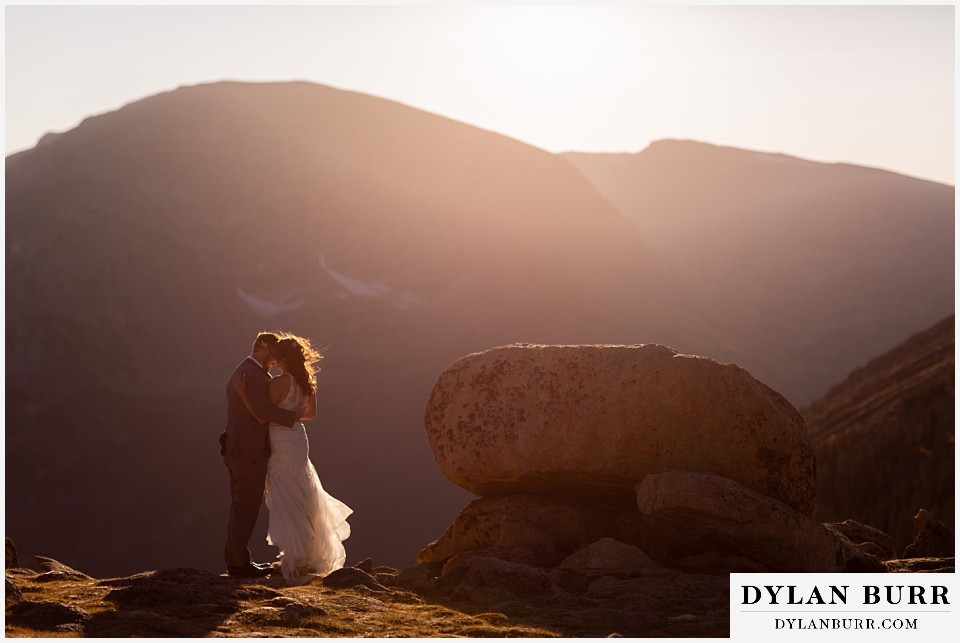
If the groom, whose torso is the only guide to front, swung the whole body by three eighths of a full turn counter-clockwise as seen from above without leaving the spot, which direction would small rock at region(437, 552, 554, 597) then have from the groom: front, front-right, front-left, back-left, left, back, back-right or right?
back-right

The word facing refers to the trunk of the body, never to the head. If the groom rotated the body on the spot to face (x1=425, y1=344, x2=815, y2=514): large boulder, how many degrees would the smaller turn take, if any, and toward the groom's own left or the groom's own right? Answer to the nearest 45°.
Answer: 0° — they already face it

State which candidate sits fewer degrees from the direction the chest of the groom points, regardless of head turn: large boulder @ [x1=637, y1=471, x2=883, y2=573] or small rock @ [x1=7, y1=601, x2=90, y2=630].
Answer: the large boulder

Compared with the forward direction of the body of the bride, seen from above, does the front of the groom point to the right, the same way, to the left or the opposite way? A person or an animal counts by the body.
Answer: the opposite way

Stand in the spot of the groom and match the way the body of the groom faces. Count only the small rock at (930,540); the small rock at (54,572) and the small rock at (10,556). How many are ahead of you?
1

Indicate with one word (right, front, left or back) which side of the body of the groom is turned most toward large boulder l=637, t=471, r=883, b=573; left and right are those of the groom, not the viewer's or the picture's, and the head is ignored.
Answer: front

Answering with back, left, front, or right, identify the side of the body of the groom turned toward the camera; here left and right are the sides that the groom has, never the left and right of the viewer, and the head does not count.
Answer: right

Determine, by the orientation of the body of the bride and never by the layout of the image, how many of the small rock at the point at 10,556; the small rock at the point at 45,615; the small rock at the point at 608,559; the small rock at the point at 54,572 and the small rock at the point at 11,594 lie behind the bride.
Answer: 1

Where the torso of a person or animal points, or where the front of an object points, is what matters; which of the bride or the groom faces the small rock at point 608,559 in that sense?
the groom

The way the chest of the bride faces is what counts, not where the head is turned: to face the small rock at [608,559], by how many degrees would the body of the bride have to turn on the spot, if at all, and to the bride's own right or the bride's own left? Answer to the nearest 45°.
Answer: approximately 180°

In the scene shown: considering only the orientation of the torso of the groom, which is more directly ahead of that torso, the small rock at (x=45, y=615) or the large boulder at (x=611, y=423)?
the large boulder

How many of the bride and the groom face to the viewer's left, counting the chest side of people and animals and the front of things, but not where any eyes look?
1

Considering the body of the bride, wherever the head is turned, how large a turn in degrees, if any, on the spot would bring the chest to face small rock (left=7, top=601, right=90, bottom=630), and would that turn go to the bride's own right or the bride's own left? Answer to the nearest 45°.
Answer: approximately 45° to the bride's own left

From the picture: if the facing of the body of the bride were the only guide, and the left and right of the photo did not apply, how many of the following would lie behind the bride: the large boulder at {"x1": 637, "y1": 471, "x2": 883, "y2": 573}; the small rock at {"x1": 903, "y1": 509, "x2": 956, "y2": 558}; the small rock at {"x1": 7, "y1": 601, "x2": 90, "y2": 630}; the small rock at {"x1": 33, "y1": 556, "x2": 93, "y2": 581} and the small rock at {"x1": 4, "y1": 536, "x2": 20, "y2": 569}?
2

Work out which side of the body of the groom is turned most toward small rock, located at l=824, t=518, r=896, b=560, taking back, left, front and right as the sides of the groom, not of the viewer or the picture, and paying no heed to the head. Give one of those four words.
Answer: front

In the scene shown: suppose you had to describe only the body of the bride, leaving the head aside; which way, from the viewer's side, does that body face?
to the viewer's left
